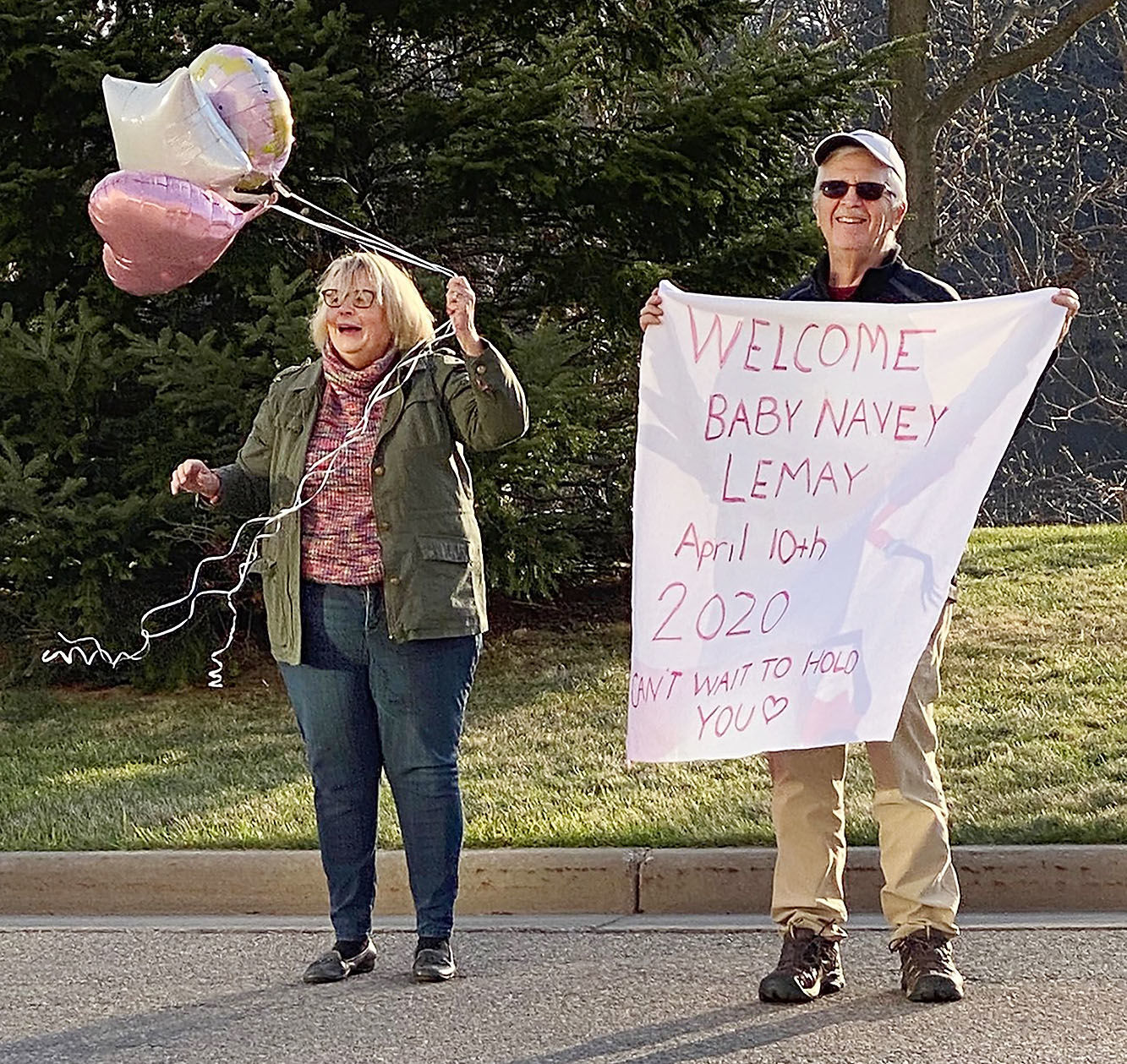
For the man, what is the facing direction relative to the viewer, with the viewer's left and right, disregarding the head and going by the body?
facing the viewer

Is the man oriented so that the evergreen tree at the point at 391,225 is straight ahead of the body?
no

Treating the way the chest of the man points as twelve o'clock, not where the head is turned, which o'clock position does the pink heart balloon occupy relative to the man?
The pink heart balloon is roughly at 3 o'clock from the man.

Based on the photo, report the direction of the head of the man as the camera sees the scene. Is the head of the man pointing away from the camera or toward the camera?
toward the camera

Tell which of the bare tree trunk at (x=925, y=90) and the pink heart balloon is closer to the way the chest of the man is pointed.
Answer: the pink heart balloon

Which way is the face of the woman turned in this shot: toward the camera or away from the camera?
toward the camera

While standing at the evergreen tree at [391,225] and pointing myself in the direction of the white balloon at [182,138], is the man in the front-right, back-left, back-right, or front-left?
front-left

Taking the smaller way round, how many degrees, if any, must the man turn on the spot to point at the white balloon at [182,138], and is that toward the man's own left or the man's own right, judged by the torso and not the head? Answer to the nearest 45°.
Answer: approximately 90° to the man's own right

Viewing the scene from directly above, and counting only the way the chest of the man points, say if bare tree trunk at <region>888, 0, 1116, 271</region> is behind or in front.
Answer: behind

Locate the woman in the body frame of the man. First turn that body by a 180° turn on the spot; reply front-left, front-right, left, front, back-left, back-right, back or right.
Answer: left
